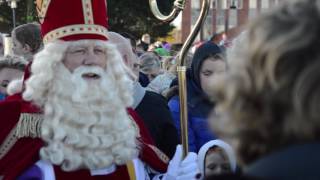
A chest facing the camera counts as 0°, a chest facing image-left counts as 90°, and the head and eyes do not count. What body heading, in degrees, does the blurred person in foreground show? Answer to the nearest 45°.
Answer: approximately 180°
